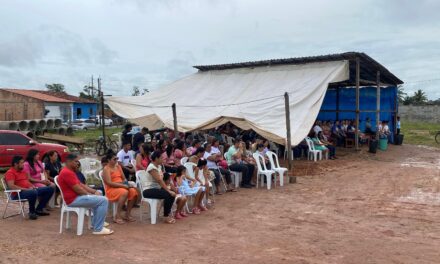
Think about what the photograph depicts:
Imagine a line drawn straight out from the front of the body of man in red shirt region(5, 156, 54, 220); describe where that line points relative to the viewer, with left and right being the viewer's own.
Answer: facing the viewer and to the right of the viewer

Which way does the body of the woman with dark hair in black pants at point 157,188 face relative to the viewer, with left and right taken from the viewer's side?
facing to the right of the viewer

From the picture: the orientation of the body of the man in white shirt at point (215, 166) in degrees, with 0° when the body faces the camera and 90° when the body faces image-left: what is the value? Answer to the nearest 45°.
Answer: approximately 315°

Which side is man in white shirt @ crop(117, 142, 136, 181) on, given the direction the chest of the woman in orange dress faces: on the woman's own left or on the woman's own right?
on the woman's own left

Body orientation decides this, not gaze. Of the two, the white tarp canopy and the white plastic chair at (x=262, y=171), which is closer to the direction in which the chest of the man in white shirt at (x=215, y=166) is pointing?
the white plastic chair

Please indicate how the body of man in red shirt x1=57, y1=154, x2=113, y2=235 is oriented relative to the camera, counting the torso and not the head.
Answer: to the viewer's right
